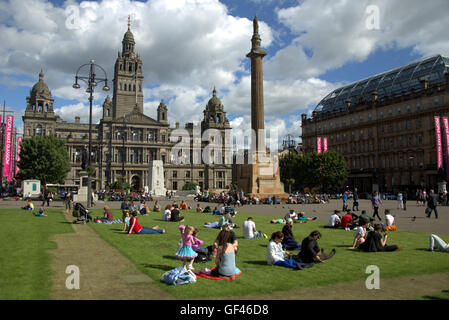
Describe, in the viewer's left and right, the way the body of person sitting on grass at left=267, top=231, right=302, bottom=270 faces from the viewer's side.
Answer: facing to the right of the viewer

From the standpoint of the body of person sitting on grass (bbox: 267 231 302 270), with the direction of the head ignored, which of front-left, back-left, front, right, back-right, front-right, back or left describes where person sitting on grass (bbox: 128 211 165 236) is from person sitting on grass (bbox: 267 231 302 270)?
back-left

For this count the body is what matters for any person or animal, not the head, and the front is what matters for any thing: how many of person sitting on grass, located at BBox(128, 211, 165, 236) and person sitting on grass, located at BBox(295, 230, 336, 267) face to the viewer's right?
2

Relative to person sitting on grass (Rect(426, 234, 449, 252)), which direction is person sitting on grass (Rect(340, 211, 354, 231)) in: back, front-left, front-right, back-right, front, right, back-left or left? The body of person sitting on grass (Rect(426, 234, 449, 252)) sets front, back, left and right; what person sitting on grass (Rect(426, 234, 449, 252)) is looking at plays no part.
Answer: front-right

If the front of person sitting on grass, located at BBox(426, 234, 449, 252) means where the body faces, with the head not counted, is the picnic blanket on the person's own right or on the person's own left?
on the person's own left

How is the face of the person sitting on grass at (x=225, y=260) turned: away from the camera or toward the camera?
away from the camera

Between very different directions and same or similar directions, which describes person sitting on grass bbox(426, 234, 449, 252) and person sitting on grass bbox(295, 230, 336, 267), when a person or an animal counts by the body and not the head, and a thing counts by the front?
very different directions

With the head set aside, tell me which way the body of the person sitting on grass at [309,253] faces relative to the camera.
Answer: to the viewer's right

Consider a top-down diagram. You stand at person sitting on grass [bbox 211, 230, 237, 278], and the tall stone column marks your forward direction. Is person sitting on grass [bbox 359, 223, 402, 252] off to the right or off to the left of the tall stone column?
right

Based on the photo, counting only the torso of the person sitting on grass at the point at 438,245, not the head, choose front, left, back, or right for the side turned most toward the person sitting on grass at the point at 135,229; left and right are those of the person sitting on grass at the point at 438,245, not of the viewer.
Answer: front

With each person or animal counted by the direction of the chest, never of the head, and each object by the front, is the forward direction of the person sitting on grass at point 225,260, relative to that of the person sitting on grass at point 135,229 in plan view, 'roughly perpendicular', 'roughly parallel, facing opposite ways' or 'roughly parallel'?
roughly perpendicular

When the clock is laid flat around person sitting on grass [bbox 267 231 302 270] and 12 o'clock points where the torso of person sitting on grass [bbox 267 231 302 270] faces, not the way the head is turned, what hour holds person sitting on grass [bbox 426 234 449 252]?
person sitting on grass [bbox 426 234 449 252] is roughly at 11 o'clock from person sitting on grass [bbox 267 231 302 270].

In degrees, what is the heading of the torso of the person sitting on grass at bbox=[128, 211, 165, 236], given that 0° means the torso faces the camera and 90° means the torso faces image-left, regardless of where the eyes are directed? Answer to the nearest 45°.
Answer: approximately 270°

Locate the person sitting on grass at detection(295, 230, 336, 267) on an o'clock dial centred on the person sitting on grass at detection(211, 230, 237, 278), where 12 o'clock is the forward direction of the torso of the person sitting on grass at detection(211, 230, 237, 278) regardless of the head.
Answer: the person sitting on grass at detection(295, 230, 336, 267) is roughly at 2 o'clock from the person sitting on grass at detection(211, 230, 237, 278).

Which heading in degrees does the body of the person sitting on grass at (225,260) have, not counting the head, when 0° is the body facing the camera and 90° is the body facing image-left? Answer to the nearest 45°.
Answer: approximately 180°
